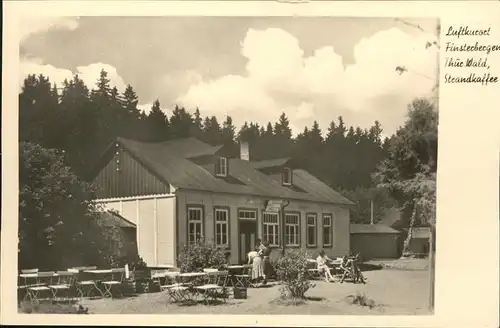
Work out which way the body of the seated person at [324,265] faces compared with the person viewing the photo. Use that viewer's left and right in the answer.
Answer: facing the viewer and to the right of the viewer
